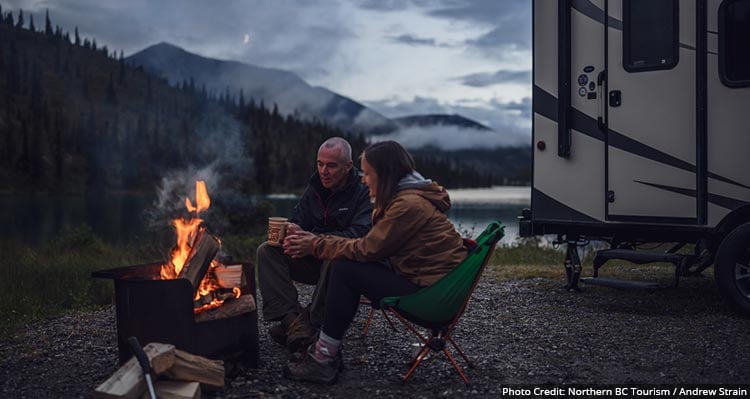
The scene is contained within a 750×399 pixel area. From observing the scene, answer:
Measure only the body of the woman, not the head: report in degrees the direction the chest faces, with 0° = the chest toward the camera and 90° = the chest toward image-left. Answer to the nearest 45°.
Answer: approximately 90°

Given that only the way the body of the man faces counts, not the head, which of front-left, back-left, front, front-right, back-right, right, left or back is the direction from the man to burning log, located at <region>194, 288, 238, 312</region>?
front

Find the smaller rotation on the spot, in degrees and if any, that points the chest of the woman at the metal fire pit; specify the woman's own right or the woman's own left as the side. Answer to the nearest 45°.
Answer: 0° — they already face it

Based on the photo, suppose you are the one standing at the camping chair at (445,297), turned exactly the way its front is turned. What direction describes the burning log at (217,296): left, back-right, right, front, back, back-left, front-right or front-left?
front

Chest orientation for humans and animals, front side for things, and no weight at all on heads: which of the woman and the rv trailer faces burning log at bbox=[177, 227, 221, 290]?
the woman

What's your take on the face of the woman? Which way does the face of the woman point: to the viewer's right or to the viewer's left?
to the viewer's left

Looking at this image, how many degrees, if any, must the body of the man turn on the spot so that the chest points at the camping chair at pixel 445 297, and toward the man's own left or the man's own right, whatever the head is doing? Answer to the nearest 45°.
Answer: approximately 90° to the man's own left

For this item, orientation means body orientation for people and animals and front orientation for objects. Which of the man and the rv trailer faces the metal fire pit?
the man

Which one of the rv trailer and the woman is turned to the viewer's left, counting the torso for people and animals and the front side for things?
the woman

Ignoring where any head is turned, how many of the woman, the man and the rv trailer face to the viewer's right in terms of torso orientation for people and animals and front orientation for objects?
1

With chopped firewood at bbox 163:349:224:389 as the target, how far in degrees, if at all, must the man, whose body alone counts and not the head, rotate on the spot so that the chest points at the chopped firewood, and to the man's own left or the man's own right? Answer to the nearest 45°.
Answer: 0° — they already face it

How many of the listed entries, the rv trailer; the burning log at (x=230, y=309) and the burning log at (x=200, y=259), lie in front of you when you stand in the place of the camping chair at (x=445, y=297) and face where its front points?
2

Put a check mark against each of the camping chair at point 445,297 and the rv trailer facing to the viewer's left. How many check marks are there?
1

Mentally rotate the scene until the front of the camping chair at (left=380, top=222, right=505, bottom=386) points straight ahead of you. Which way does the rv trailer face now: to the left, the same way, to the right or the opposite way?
the opposite way

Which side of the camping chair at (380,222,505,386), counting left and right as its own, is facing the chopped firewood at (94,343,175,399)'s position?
front

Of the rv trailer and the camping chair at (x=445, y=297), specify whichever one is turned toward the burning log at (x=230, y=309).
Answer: the camping chair

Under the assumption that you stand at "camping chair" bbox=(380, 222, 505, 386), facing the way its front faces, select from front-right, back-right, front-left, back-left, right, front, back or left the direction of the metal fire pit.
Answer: front

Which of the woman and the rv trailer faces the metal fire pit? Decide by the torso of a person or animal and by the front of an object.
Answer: the woman

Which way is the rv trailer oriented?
to the viewer's right

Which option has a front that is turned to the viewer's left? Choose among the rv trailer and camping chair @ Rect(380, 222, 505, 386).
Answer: the camping chair

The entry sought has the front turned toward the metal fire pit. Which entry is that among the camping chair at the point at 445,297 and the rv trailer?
the camping chair
